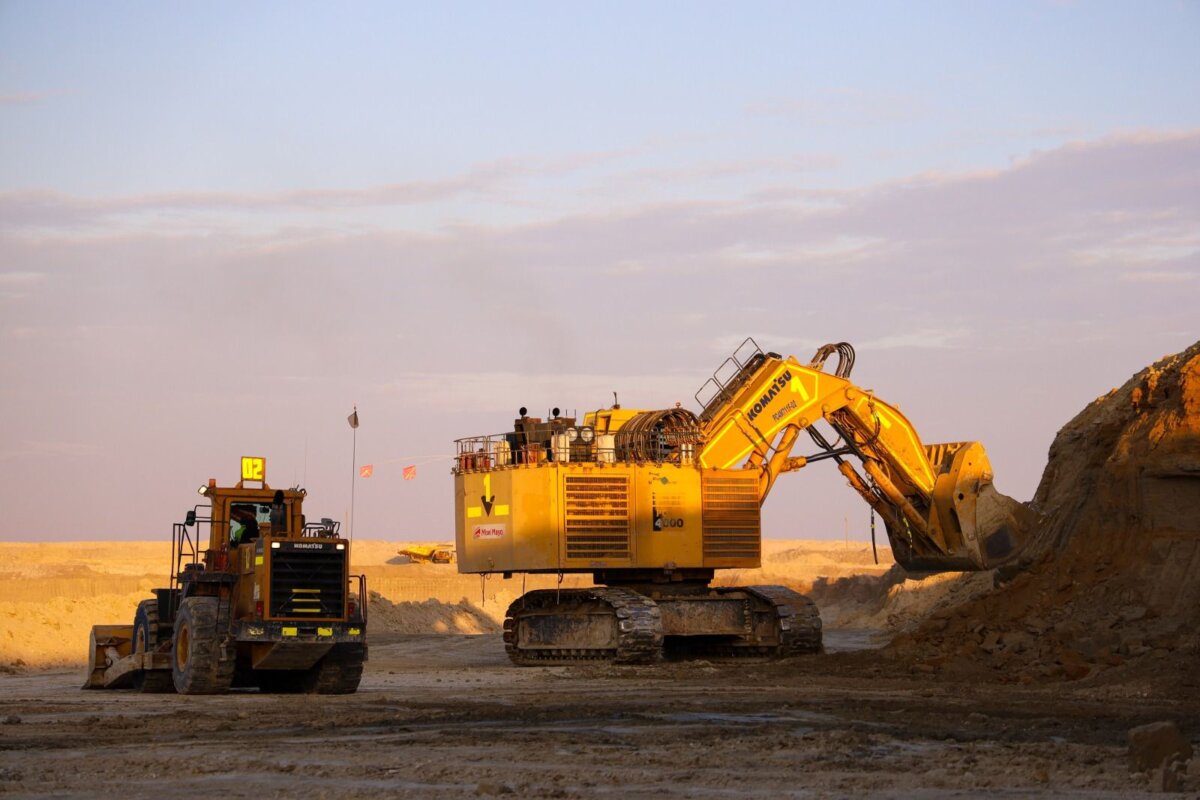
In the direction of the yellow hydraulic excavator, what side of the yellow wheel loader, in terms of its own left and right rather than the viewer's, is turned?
right

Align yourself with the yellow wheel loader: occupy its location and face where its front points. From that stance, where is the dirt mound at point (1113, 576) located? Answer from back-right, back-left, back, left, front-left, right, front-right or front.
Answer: back-right

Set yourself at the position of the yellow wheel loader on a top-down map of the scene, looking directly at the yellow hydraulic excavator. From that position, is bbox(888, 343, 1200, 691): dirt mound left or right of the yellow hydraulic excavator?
right

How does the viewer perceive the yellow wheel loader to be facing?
facing away from the viewer and to the left of the viewer
